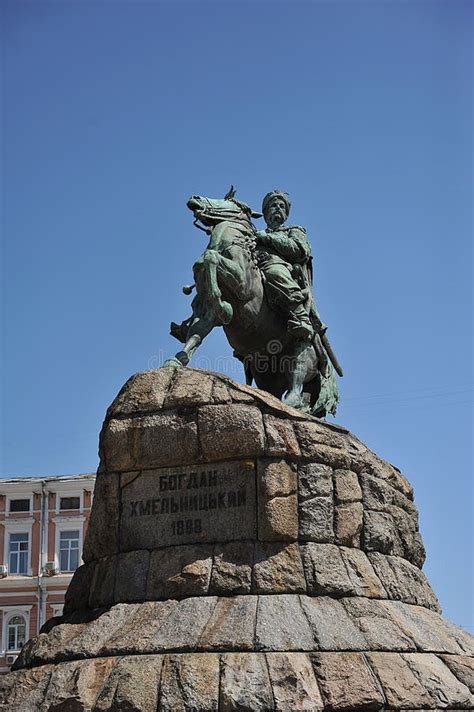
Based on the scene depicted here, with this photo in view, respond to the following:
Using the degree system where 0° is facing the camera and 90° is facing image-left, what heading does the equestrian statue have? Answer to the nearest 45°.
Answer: approximately 45°
